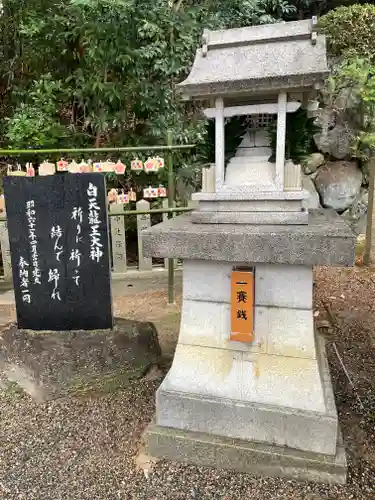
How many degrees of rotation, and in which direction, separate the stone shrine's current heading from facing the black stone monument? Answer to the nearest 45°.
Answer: approximately 135° to its right

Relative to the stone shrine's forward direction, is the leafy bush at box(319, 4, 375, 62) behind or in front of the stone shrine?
behind

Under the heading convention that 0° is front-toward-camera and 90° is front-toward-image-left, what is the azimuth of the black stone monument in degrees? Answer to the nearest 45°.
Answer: approximately 0°

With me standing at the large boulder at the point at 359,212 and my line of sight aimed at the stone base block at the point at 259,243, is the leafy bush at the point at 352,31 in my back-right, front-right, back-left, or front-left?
back-right

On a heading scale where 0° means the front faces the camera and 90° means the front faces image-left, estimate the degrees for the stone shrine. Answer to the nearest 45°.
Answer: approximately 0°

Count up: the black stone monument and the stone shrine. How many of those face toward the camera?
2

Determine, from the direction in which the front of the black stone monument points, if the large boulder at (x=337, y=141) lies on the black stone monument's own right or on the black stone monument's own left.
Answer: on the black stone monument's own left
